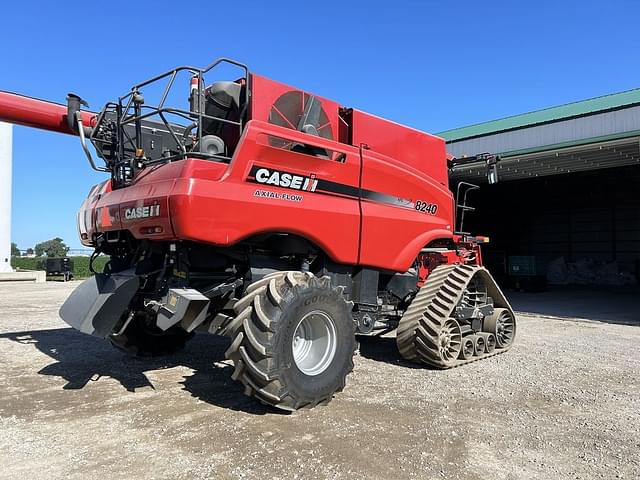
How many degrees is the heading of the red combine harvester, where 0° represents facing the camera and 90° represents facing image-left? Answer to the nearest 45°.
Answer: approximately 225°
